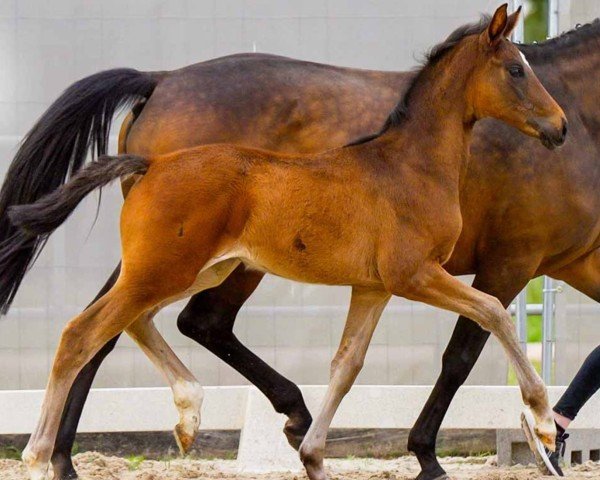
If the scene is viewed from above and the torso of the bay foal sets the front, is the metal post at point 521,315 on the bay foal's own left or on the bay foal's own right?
on the bay foal's own left

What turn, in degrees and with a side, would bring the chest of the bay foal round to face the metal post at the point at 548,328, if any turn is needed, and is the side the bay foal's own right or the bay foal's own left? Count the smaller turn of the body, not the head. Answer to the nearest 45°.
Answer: approximately 45° to the bay foal's own left

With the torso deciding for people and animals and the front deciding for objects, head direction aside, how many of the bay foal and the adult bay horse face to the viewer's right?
2

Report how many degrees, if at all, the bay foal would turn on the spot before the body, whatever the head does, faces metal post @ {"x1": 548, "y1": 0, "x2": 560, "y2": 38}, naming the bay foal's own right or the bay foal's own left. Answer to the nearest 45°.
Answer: approximately 45° to the bay foal's own left

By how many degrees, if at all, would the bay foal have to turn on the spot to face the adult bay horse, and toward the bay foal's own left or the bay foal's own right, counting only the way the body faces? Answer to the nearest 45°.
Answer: approximately 90° to the bay foal's own left

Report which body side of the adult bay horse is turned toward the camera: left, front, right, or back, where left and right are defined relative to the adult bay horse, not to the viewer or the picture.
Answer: right

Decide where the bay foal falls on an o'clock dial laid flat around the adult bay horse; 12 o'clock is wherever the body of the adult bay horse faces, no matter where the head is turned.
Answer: The bay foal is roughly at 3 o'clock from the adult bay horse.

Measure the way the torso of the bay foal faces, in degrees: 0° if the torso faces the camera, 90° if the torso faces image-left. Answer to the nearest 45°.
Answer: approximately 270°
